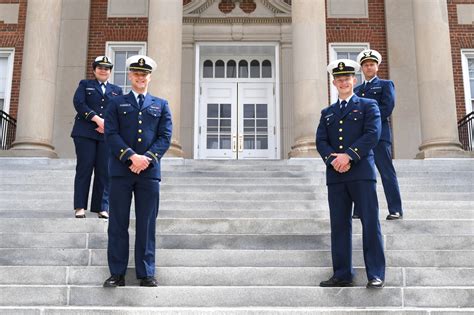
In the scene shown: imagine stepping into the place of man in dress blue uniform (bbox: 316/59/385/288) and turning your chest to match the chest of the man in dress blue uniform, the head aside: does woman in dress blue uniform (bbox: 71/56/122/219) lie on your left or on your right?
on your right

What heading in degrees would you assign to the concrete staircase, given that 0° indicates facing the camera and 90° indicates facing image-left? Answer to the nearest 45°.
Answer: approximately 0°

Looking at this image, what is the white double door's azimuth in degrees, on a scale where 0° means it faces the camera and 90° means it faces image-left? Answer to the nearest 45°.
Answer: approximately 0°
